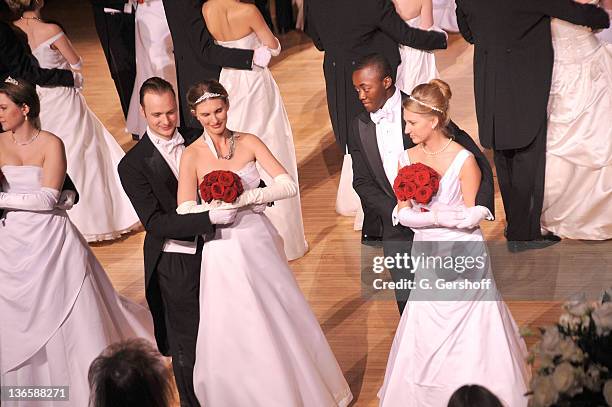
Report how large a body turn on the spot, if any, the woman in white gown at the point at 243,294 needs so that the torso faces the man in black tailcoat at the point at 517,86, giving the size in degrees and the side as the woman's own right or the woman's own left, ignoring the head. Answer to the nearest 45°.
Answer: approximately 135° to the woman's own left

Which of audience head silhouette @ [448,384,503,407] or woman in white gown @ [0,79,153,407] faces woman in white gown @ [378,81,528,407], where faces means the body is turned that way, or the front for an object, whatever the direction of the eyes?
the audience head silhouette

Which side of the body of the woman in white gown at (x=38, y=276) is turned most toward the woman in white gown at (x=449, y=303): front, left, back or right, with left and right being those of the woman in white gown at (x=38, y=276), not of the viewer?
left

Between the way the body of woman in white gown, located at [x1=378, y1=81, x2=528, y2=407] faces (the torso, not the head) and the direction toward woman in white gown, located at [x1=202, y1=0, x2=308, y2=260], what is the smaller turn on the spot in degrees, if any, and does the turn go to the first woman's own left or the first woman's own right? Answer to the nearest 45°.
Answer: approximately 90° to the first woman's own right

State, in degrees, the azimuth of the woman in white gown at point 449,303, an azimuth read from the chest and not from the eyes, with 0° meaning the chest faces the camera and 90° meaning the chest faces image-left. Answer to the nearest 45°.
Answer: approximately 45°

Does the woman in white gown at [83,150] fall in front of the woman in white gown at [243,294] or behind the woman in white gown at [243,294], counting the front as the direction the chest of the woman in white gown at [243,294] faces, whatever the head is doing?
behind

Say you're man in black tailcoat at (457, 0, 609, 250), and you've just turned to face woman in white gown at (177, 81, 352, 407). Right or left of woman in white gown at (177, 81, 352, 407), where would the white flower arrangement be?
left

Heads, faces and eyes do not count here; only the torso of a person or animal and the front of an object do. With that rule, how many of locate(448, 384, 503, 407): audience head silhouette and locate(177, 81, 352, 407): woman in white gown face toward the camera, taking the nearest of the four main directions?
1

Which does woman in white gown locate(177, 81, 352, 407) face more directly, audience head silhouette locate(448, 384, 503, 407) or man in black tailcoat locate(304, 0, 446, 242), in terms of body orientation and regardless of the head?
the audience head silhouette

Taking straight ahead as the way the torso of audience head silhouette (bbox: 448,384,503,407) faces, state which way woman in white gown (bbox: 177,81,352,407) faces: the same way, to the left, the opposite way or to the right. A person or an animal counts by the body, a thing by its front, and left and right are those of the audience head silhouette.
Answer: the opposite way

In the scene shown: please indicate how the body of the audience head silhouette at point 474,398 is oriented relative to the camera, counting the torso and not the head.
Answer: away from the camera

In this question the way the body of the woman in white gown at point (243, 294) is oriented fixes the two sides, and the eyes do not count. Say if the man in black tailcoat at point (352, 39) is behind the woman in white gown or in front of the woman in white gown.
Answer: behind

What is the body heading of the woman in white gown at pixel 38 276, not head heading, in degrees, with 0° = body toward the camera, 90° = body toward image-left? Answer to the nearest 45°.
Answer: approximately 45°
